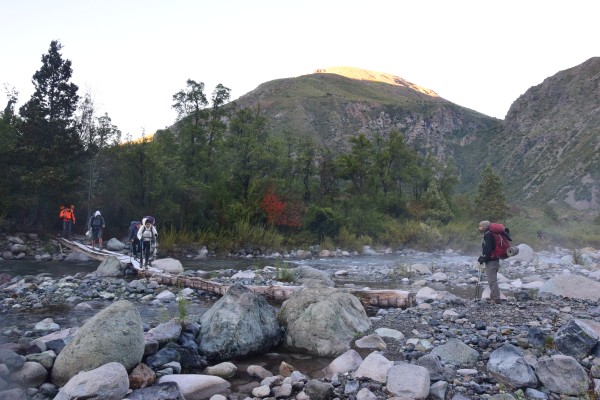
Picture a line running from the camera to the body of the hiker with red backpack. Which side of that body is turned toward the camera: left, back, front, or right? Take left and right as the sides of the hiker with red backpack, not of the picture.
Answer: left

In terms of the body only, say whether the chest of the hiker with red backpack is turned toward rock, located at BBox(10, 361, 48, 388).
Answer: no

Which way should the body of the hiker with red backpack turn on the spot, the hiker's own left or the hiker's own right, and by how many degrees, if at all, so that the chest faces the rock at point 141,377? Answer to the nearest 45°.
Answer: approximately 45° to the hiker's own left

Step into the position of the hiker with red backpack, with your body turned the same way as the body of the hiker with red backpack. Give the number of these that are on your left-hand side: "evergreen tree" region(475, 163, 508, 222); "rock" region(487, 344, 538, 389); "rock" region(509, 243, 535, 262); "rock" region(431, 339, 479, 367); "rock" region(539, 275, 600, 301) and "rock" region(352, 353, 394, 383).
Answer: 3

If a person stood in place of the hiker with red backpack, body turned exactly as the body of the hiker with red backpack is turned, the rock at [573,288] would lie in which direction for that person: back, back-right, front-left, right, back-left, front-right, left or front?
back-right

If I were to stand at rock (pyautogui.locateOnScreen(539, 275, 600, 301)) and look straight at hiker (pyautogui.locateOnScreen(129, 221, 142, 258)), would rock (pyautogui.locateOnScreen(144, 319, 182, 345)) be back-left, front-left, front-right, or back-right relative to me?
front-left

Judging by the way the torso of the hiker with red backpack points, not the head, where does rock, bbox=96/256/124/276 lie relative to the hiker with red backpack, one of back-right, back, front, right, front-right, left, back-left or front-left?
front

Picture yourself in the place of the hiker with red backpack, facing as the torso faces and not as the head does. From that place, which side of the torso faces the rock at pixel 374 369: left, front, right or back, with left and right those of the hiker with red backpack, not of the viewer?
left

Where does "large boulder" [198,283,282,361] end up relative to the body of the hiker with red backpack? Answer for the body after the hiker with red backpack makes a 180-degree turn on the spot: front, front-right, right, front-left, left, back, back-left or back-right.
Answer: back-right
